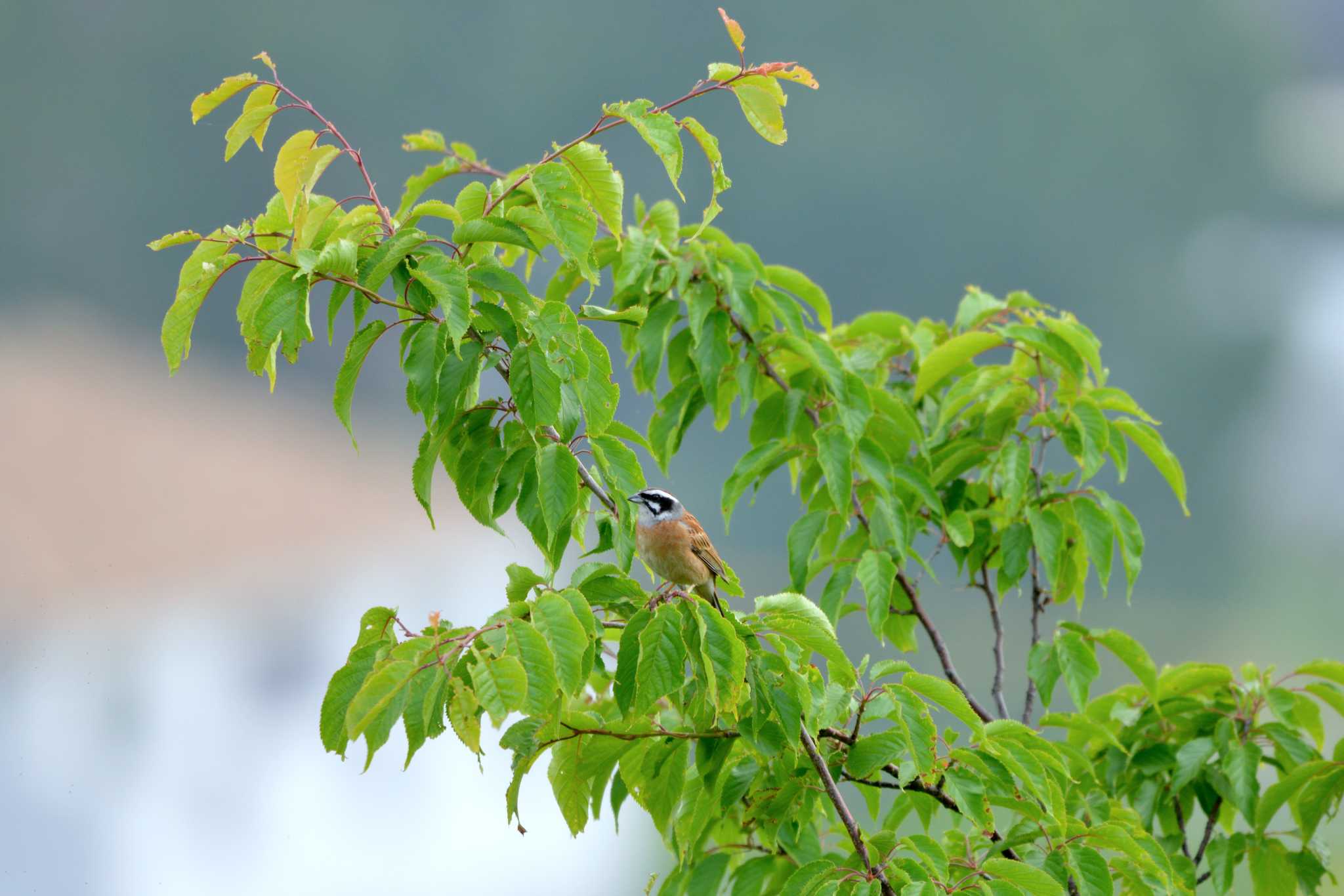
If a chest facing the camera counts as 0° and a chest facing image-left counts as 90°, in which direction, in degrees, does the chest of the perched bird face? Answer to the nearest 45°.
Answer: approximately 45°
